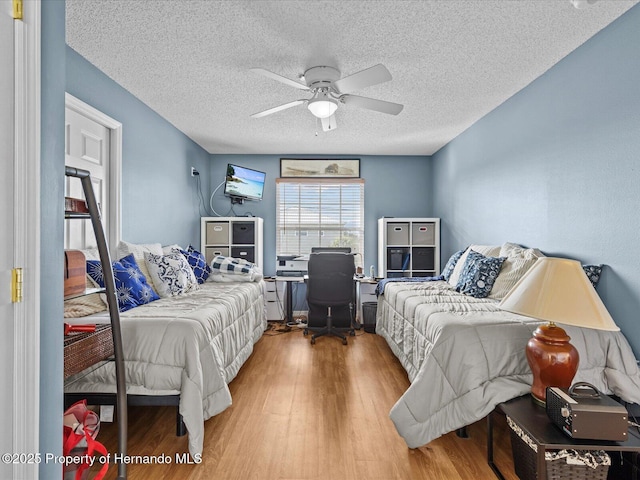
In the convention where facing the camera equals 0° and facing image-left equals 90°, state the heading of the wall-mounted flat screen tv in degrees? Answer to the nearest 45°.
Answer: approximately 315°

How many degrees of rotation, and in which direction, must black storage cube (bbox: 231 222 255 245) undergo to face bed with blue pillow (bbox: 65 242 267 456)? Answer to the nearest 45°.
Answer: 0° — it already faces it

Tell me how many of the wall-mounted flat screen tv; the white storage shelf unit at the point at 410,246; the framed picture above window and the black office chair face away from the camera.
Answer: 1

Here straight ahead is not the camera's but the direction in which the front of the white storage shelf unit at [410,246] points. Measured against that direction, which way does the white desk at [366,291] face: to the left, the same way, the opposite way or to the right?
the same way

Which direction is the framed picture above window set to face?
toward the camera

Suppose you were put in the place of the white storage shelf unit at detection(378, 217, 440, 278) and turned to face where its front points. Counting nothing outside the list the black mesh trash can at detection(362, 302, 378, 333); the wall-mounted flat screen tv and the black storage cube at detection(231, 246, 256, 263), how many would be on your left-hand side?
0

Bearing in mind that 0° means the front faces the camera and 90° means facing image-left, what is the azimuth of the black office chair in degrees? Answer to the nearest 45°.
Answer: approximately 180°

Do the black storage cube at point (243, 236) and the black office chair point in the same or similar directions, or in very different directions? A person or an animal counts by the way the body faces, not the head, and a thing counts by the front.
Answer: very different directions

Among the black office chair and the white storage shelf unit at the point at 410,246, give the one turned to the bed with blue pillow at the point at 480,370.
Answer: the white storage shelf unit

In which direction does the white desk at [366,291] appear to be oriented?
toward the camera

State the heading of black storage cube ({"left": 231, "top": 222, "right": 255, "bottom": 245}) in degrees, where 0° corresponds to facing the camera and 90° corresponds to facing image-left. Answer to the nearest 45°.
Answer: approximately 0°

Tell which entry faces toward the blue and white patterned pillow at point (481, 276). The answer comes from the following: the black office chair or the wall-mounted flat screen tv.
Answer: the wall-mounted flat screen tv

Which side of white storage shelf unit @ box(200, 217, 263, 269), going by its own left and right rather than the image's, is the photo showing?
front

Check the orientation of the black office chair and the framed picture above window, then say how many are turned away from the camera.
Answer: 1

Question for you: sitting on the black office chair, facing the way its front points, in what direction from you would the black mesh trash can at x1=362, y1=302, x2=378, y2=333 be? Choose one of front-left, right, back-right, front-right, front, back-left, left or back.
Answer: front-right

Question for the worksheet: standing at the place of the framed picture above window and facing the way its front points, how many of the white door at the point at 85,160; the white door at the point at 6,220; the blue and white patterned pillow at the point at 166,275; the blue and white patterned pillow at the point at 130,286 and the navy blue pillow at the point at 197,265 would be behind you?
0

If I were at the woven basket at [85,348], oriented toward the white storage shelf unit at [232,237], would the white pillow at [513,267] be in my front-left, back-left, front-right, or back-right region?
front-right

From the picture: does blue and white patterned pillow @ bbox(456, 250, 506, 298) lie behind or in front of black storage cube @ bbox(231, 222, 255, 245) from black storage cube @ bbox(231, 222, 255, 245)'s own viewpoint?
in front

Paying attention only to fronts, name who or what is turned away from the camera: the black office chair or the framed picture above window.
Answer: the black office chair

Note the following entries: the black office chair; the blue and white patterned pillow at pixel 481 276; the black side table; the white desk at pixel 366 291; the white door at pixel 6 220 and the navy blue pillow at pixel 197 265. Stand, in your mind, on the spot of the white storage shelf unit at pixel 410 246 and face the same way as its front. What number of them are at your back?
0

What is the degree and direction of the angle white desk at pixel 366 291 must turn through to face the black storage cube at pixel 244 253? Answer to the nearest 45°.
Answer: approximately 90° to its right
